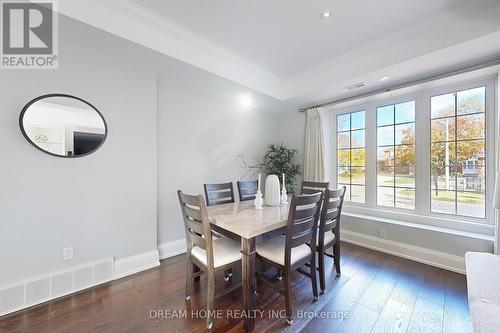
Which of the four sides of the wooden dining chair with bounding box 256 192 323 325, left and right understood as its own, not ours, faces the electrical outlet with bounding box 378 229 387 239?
right

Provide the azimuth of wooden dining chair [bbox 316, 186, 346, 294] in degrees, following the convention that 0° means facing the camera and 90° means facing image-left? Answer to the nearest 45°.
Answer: approximately 135°

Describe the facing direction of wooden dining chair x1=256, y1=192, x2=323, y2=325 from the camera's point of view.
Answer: facing away from the viewer and to the left of the viewer

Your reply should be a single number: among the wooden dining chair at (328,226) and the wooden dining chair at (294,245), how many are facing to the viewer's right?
0

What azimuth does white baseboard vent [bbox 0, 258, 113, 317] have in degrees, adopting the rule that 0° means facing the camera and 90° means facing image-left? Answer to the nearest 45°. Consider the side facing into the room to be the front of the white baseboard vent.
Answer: approximately 315°

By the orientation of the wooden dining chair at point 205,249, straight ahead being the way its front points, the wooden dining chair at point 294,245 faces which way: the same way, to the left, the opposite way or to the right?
to the left

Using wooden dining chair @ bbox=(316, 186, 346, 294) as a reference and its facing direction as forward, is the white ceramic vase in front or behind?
in front

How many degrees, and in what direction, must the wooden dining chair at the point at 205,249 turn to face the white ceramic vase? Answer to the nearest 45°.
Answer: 0° — it already faces it

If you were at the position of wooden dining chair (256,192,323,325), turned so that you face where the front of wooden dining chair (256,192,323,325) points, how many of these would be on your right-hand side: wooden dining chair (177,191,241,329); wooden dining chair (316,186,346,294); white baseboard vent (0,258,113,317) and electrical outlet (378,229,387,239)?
2

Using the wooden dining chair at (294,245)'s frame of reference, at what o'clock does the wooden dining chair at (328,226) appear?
the wooden dining chair at (328,226) is roughly at 3 o'clock from the wooden dining chair at (294,245).

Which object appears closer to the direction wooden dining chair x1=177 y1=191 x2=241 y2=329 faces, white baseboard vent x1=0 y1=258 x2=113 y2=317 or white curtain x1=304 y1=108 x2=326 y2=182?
the white curtain

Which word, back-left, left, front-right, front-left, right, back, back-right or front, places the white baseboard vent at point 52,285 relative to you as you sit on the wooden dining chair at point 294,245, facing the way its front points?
front-left
